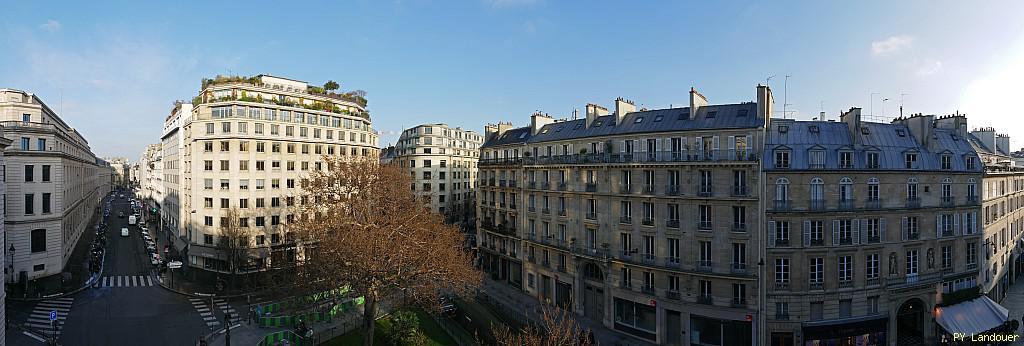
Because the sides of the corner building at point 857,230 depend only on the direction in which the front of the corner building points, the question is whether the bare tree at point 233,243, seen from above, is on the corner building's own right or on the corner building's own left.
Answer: on the corner building's own right

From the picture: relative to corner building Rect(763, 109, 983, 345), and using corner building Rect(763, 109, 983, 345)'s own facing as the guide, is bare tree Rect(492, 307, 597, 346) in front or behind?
in front

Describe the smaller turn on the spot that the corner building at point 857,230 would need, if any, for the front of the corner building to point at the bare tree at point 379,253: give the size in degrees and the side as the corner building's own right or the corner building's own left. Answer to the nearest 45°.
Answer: approximately 45° to the corner building's own right

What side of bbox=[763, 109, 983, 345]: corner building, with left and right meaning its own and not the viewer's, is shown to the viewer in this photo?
front
